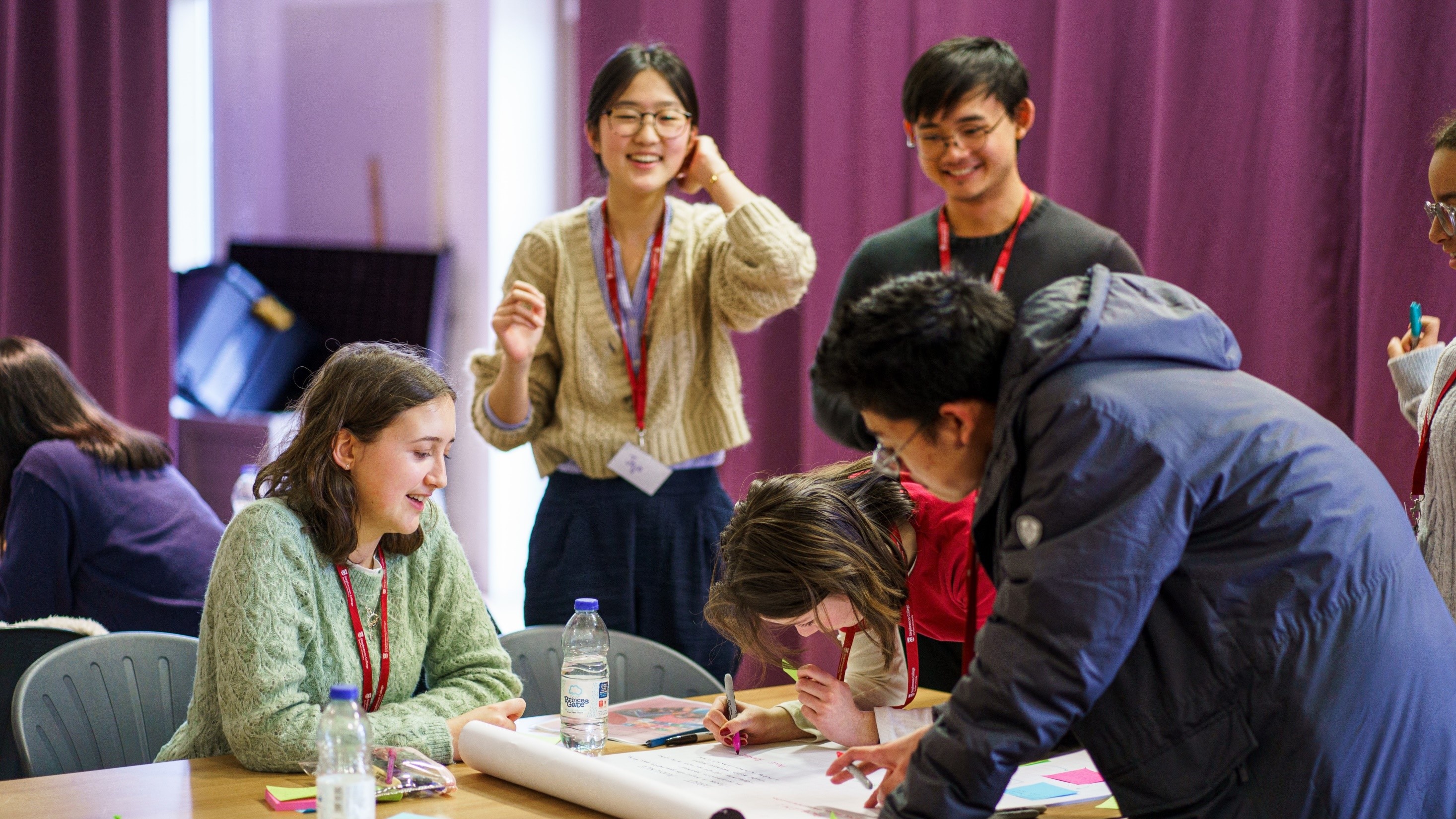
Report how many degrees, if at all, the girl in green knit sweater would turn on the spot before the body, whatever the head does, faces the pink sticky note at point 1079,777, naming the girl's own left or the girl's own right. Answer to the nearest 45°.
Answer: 0° — they already face it

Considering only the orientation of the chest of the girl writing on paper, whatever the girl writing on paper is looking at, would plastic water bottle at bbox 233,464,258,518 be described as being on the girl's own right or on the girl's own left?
on the girl's own right

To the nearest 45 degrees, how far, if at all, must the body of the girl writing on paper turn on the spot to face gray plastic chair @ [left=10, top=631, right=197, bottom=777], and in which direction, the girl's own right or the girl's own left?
approximately 45° to the girl's own right

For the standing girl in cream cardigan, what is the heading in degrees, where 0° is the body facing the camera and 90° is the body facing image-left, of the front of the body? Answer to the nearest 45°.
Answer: approximately 0°

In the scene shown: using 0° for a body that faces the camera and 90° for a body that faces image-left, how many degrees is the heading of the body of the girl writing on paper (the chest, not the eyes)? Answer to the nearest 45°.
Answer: approximately 45°

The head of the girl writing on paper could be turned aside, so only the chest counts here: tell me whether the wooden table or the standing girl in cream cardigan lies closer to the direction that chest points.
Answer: the wooden table

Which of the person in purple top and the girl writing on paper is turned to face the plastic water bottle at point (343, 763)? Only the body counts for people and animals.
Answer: the girl writing on paper
